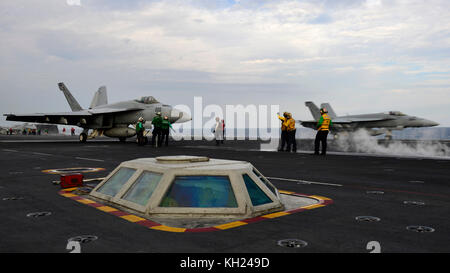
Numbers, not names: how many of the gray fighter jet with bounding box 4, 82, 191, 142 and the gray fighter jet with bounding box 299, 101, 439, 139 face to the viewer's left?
0

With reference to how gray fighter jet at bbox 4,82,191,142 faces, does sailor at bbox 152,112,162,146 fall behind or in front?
in front

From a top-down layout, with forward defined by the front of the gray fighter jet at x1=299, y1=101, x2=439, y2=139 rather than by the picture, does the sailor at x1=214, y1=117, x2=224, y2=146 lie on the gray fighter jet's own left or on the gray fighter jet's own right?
on the gray fighter jet's own right

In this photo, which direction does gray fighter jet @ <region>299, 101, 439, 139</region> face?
to the viewer's right

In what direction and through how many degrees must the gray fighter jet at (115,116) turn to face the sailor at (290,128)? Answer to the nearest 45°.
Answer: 0° — it already faces them

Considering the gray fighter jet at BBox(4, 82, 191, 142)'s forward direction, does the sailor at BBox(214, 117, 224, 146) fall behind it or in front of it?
in front

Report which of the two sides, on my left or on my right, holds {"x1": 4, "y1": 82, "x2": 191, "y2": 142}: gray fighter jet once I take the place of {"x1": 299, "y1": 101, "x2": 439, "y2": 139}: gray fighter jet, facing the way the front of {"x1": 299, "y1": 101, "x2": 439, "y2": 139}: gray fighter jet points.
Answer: on my right
